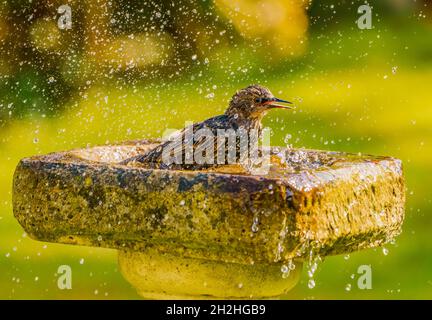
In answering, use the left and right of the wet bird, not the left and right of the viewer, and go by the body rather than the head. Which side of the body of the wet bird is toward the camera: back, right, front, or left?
right

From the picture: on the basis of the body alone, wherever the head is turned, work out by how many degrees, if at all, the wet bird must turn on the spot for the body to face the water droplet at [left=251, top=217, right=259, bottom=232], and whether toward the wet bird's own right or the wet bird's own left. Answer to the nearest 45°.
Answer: approximately 90° to the wet bird's own right
